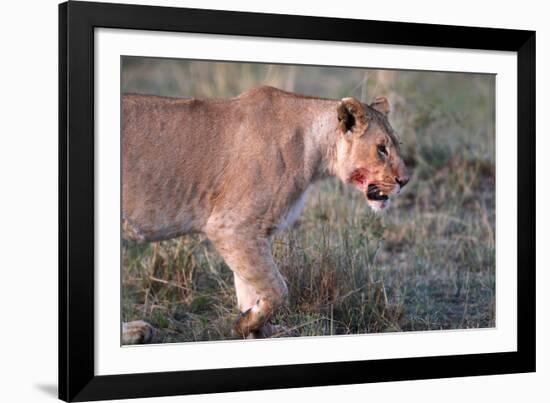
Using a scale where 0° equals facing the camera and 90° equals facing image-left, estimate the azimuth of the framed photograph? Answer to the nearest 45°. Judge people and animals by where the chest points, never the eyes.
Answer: approximately 315°
